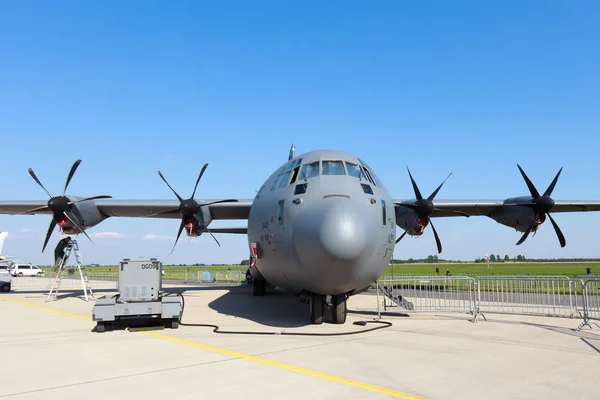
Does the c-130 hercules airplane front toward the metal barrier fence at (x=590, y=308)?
no

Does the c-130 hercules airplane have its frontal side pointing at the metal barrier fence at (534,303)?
no

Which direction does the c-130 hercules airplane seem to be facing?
toward the camera
